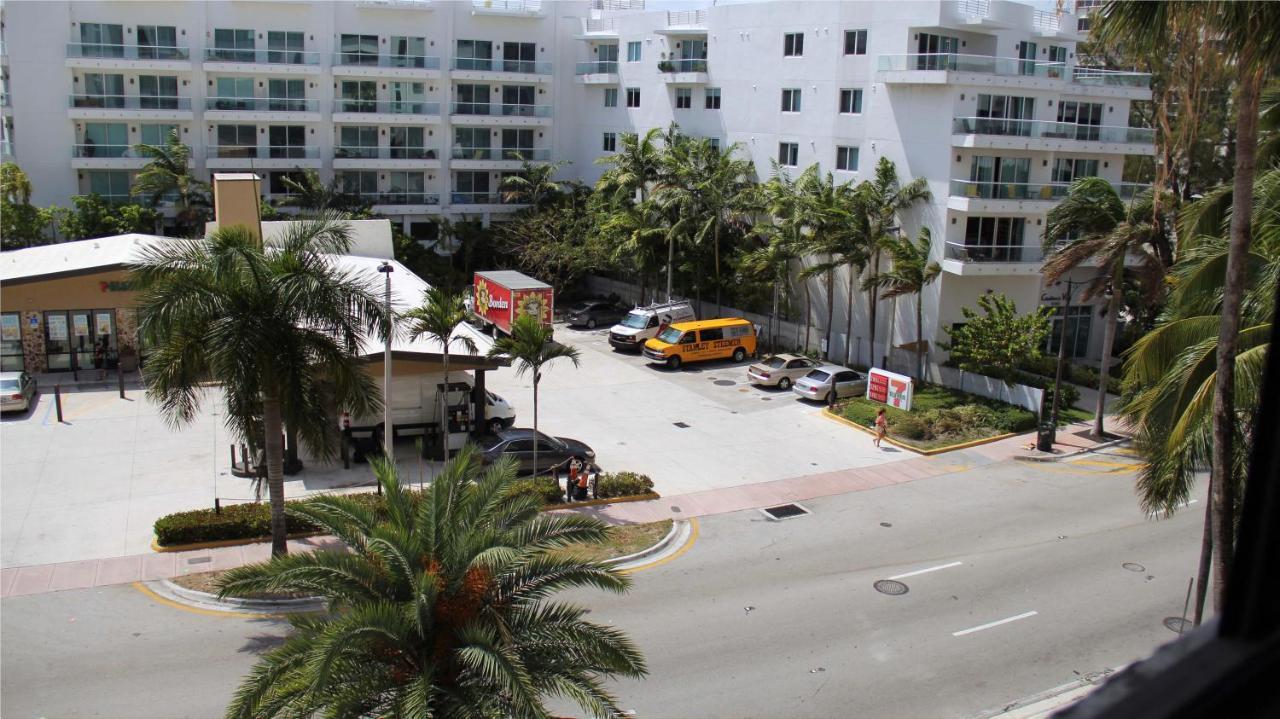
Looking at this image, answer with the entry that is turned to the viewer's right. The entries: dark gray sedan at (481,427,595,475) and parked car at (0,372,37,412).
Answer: the dark gray sedan

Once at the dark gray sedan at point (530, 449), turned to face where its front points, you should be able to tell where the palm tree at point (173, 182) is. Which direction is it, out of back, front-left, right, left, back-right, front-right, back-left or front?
back-left

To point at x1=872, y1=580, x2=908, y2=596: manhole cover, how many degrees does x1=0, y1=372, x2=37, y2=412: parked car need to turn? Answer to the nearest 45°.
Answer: approximately 135° to its right

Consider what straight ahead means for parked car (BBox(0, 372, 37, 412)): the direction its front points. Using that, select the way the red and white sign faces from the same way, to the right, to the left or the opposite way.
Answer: to the left

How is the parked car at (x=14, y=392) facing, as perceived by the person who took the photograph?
facing away from the viewer

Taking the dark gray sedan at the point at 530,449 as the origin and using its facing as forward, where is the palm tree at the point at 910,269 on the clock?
The palm tree is roughly at 11 o'clock from the dark gray sedan.

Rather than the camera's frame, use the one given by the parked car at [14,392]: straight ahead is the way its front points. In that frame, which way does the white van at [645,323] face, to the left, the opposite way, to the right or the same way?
to the left

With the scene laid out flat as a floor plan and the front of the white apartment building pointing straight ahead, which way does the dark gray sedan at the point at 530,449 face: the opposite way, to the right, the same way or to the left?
to the left

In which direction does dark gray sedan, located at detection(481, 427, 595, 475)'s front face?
to the viewer's right

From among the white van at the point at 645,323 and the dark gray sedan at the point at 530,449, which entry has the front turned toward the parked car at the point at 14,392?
the white van

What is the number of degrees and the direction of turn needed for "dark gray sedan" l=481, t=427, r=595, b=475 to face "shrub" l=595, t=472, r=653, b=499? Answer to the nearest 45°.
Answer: approximately 45° to its right

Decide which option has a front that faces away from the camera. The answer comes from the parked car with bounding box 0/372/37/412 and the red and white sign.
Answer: the parked car
